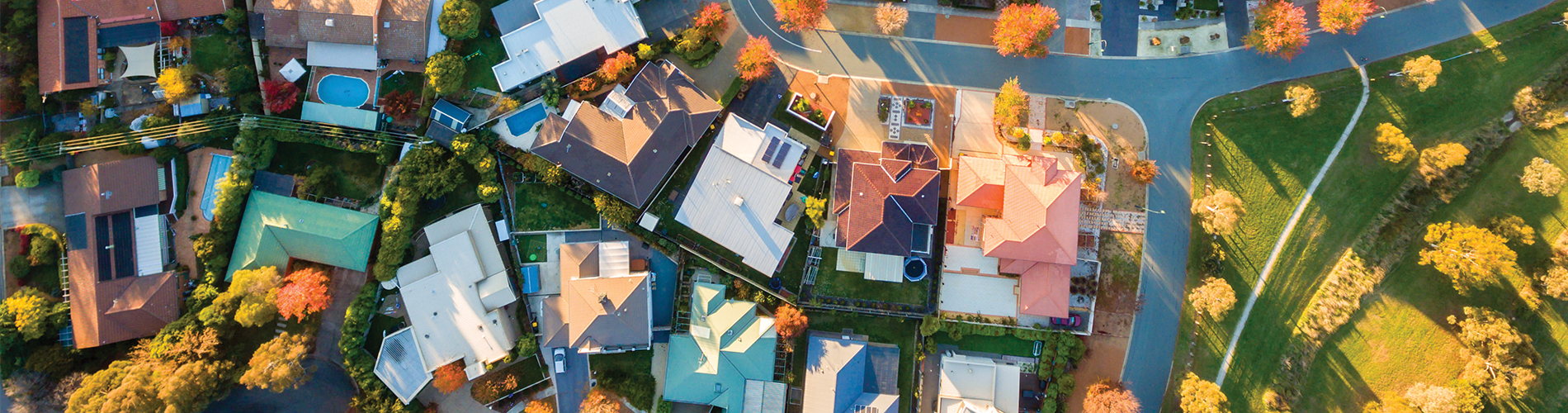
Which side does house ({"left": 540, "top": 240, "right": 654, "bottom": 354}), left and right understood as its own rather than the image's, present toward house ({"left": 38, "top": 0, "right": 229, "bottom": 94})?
right

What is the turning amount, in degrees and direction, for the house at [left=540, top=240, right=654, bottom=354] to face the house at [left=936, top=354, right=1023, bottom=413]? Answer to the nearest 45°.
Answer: approximately 90° to its left

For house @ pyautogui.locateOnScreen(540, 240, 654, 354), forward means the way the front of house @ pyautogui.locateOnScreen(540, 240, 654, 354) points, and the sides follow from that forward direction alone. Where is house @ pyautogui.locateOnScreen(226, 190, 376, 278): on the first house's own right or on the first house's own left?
on the first house's own right

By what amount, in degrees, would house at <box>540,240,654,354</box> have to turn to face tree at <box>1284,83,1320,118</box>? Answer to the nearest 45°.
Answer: approximately 90° to its left

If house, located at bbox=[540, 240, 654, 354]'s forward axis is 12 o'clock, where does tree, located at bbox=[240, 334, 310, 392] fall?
The tree is roughly at 3 o'clock from the house.

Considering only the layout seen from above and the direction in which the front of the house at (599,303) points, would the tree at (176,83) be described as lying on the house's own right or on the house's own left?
on the house's own right

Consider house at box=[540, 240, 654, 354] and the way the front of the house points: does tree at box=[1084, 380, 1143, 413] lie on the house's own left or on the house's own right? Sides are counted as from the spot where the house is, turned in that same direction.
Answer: on the house's own left

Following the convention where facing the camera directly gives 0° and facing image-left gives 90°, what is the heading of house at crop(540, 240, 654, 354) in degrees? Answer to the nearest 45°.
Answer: approximately 0°

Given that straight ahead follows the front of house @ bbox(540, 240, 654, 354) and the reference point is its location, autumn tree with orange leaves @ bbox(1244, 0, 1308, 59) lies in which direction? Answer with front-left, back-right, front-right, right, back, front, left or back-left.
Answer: left
